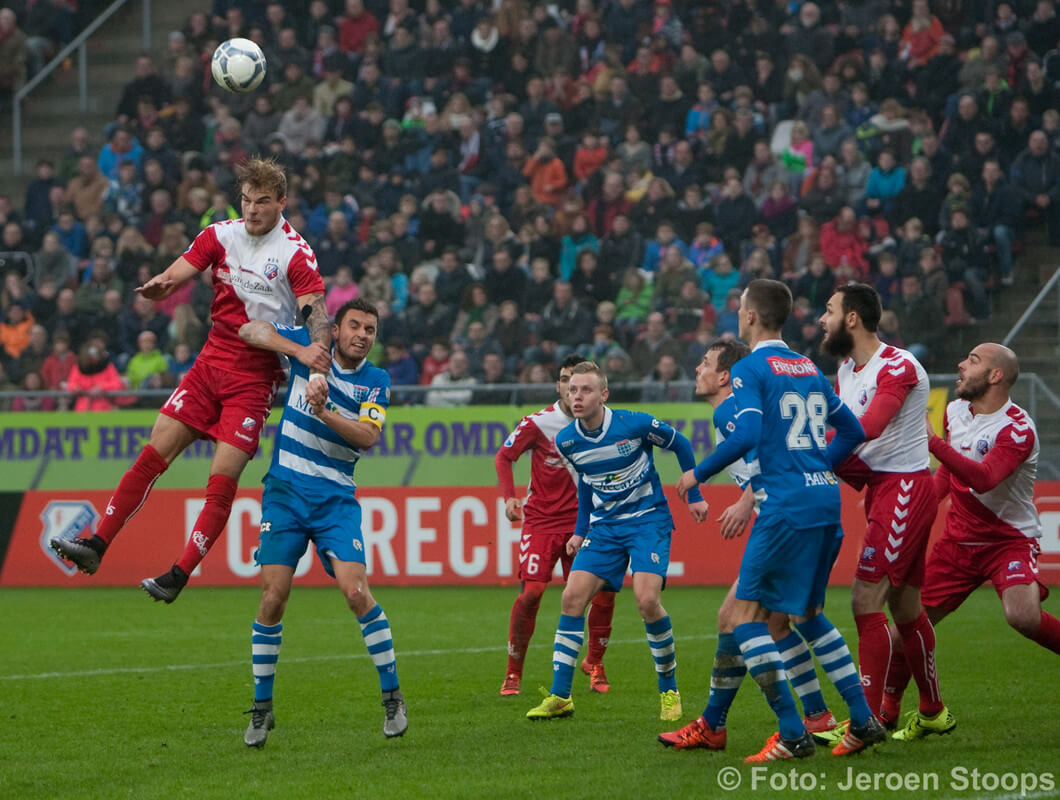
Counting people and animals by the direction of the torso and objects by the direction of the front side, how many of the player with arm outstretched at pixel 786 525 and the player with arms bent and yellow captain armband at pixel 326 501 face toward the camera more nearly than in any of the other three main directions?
1

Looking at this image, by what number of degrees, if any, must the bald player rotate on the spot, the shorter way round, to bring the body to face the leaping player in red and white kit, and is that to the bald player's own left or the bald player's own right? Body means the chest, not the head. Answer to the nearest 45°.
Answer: approximately 45° to the bald player's own right

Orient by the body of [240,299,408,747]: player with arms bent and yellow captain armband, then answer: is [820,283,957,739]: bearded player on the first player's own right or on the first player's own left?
on the first player's own left

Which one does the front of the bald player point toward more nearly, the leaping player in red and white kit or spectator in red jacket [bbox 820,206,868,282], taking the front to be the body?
the leaping player in red and white kit

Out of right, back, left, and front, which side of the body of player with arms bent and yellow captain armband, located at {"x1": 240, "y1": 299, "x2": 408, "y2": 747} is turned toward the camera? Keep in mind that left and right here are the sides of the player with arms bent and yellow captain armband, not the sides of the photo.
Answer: front

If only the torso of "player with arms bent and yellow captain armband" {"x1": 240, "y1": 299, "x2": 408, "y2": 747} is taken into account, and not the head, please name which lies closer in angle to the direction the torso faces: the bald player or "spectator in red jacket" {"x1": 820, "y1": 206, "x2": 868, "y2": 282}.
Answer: the bald player

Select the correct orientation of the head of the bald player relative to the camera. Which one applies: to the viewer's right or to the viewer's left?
to the viewer's left

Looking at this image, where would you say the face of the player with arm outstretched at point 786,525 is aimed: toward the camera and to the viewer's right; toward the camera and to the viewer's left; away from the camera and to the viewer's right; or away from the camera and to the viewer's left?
away from the camera and to the viewer's left

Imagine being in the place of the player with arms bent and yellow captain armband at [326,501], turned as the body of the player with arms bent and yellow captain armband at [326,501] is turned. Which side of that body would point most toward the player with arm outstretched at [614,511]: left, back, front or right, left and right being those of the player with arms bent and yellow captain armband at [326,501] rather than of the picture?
left

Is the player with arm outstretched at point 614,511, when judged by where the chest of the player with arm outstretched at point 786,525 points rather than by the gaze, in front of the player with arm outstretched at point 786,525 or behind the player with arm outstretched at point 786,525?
in front

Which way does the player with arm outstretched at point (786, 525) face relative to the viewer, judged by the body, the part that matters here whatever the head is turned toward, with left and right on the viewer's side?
facing away from the viewer and to the left of the viewer

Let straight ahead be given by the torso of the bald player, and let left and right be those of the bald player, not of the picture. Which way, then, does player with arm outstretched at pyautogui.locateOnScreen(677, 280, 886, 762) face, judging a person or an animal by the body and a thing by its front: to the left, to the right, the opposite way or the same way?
to the right

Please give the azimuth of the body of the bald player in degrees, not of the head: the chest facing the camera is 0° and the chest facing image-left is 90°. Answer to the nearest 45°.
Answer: approximately 45°

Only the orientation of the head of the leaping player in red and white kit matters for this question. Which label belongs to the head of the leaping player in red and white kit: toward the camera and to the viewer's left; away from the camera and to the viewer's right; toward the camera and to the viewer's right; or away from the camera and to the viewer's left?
toward the camera and to the viewer's left

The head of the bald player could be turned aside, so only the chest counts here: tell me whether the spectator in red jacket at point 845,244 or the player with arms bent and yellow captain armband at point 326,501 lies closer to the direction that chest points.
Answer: the player with arms bent and yellow captain armband

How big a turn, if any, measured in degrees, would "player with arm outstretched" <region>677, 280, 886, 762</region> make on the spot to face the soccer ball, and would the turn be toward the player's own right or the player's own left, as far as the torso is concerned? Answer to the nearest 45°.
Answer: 0° — they already face it

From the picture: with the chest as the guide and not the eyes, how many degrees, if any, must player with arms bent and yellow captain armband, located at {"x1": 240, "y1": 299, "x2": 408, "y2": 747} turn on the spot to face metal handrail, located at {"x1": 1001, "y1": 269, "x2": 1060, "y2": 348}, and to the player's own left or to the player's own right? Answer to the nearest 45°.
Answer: approximately 135° to the player's own left
